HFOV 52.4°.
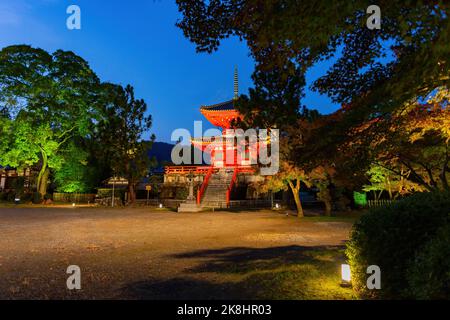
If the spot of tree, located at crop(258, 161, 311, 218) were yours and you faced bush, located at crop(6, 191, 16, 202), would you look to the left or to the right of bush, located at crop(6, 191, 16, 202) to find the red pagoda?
right

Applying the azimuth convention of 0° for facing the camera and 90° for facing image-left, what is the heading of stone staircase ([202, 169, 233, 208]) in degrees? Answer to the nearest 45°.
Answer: approximately 0°

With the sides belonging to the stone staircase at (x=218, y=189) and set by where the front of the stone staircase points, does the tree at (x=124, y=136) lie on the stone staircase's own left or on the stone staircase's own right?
on the stone staircase's own right

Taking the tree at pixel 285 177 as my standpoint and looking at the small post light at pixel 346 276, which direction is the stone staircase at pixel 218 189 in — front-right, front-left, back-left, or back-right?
back-right

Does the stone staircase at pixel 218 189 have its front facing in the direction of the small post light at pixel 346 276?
yes

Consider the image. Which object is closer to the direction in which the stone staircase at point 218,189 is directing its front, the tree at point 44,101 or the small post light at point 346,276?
the small post light

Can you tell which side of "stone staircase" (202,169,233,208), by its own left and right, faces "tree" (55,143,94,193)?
right

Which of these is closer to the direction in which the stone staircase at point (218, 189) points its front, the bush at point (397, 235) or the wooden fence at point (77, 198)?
the bush

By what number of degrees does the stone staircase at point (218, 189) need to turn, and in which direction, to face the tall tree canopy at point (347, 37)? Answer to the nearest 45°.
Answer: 0° — it already faces it
